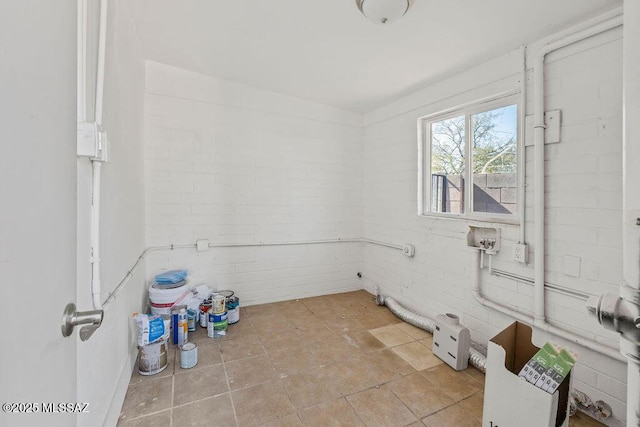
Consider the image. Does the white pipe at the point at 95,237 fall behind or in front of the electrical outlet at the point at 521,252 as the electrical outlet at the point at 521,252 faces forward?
in front

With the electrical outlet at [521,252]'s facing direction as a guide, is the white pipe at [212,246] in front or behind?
in front

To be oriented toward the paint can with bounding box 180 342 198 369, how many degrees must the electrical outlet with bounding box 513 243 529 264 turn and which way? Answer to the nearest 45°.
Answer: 0° — it already faces it

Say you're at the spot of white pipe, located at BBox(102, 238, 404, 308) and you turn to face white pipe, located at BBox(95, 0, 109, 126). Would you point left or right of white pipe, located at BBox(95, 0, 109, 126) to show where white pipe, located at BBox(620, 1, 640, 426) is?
left

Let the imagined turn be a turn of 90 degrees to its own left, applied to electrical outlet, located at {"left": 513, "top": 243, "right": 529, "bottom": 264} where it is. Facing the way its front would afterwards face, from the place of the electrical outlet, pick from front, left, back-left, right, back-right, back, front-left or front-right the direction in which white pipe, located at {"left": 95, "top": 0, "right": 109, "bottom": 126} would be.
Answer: right

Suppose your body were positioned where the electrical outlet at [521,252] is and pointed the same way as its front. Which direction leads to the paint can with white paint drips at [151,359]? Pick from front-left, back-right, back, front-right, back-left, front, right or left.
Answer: front

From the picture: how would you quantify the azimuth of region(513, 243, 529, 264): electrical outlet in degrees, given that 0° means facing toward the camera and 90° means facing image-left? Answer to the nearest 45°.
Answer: approximately 45°

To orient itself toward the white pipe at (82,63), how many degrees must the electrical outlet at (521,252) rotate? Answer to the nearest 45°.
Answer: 0° — it already faces it
